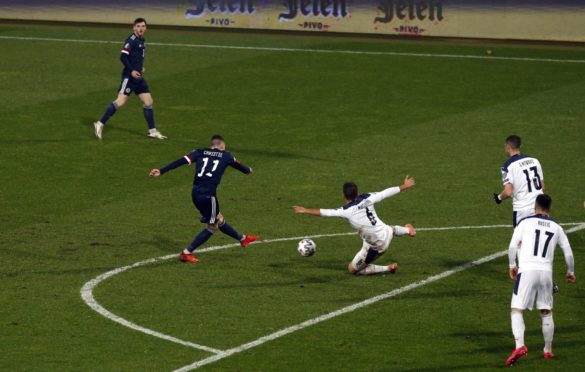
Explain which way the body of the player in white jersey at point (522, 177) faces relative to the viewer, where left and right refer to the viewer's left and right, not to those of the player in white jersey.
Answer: facing away from the viewer and to the left of the viewer

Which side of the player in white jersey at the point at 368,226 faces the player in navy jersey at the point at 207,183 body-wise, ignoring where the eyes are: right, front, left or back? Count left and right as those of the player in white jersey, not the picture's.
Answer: front

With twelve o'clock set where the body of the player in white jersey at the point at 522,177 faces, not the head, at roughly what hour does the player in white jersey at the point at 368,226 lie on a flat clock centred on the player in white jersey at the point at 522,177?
the player in white jersey at the point at 368,226 is roughly at 10 o'clock from the player in white jersey at the point at 522,177.

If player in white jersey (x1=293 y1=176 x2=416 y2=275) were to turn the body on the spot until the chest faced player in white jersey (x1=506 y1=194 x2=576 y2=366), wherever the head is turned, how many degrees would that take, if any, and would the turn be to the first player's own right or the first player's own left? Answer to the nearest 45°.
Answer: approximately 180°

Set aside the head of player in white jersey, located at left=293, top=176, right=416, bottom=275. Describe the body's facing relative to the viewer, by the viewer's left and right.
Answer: facing away from the viewer and to the left of the viewer

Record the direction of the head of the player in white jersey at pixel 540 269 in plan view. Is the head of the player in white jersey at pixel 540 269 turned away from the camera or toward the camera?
away from the camera

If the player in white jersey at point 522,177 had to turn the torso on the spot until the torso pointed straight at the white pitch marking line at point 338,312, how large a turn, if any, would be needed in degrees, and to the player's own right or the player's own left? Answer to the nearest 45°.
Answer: approximately 90° to the player's own left

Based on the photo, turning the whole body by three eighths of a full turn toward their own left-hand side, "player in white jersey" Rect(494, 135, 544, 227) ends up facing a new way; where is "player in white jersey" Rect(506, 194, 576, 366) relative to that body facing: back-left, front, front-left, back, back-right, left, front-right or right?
front

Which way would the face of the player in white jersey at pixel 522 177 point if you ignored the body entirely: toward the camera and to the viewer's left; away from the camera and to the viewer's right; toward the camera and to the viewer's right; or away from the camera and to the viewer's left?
away from the camera and to the viewer's left

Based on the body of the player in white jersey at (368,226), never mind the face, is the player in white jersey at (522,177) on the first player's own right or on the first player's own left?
on the first player's own right

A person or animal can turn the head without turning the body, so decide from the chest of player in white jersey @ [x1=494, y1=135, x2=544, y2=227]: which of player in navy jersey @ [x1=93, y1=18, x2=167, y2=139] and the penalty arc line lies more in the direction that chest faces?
the player in navy jersey

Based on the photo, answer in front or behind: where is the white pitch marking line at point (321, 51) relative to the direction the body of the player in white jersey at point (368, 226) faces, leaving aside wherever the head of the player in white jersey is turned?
in front

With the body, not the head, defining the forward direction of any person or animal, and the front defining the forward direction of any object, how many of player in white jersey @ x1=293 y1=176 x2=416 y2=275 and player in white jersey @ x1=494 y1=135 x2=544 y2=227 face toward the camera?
0
